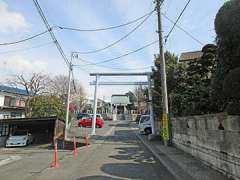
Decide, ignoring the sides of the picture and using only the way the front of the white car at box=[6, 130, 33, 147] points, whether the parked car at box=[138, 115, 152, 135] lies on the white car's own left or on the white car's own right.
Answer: on the white car's own left
